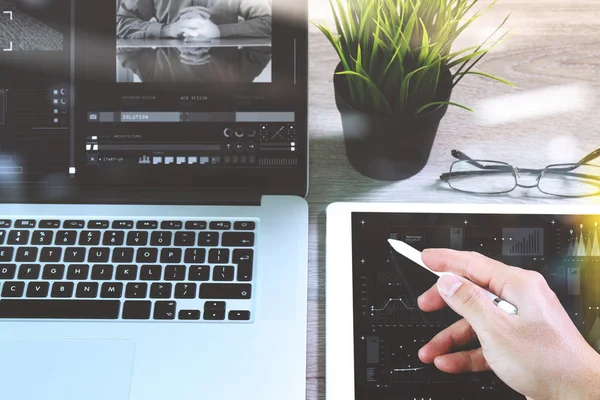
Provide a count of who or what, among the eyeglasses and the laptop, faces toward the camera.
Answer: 2

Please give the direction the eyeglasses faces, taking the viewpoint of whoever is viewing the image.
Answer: facing the viewer
